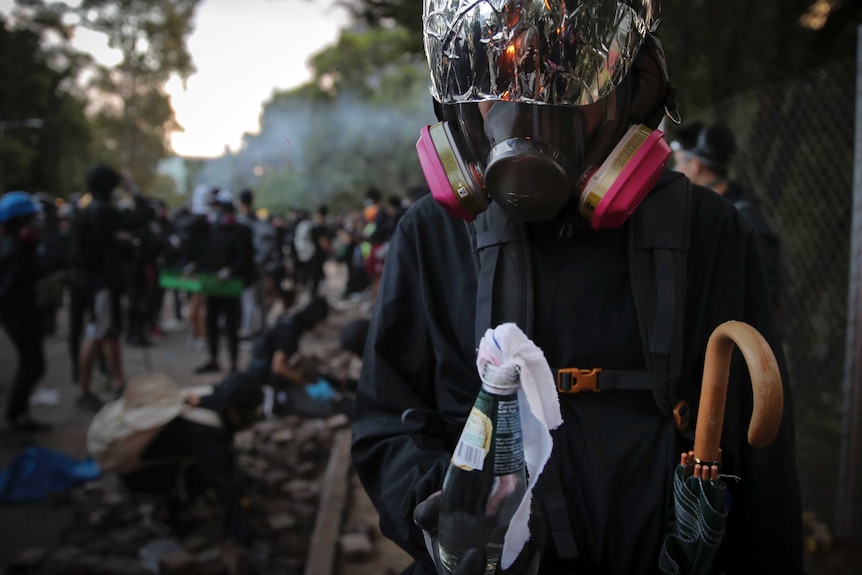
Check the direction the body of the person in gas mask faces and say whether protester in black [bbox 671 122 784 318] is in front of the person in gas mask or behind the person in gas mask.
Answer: behind

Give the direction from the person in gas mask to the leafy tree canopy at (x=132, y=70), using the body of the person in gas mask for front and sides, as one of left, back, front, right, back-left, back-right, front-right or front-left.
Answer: back-right

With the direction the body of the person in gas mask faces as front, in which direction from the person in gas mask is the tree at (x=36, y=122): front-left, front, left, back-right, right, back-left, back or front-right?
back-right
